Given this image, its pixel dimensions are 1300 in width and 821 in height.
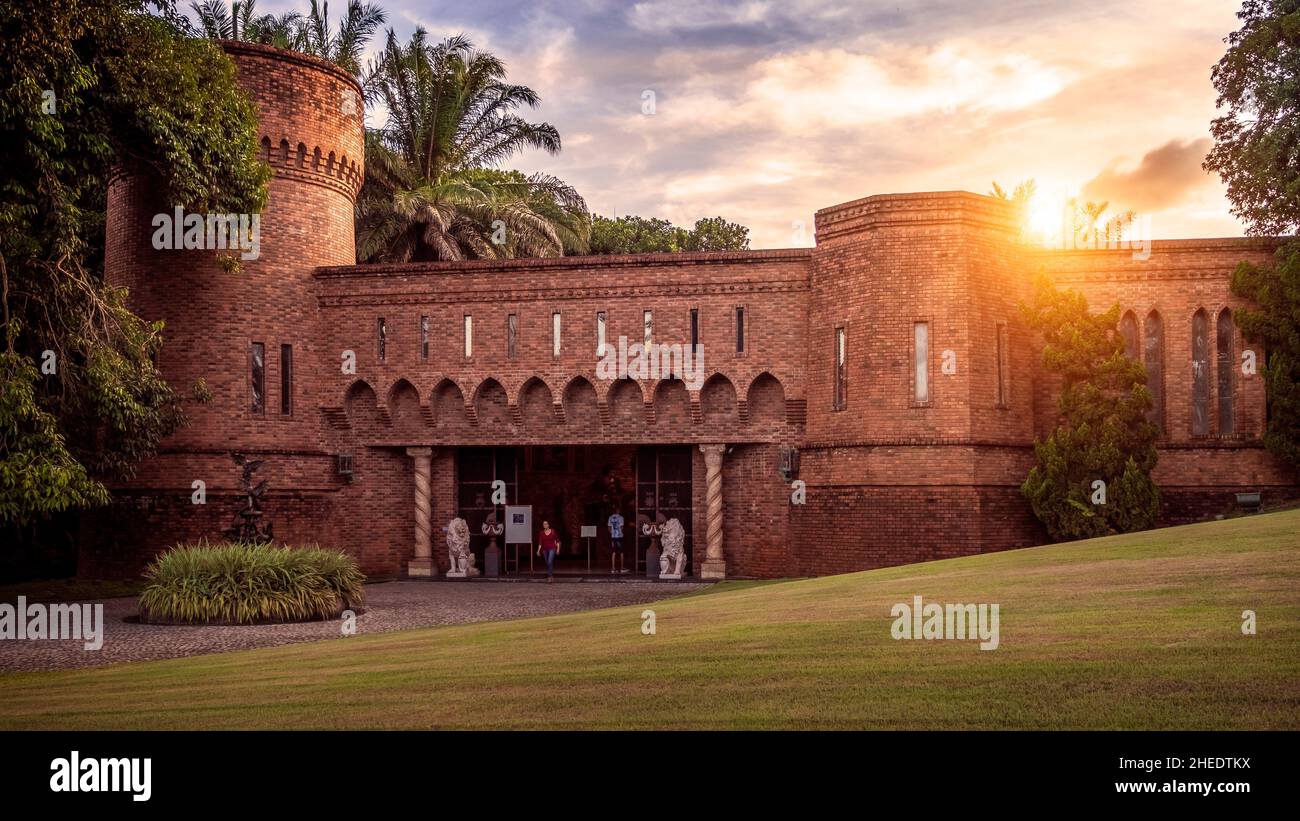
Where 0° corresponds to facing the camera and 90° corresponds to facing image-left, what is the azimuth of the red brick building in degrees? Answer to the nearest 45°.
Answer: approximately 0°

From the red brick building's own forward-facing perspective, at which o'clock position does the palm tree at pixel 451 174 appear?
The palm tree is roughly at 5 o'clock from the red brick building.

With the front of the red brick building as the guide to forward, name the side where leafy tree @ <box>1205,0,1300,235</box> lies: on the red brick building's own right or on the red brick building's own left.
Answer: on the red brick building's own left

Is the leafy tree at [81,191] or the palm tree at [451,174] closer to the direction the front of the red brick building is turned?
the leafy tree

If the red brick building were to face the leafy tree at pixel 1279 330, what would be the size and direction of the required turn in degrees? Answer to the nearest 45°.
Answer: approximately 90° to its left

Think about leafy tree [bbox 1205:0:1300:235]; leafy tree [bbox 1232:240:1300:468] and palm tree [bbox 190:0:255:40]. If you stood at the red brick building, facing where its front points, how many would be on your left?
2

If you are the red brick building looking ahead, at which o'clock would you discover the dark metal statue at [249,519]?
The dark metal statue is roughly at 2 o'clock from the red brick building.

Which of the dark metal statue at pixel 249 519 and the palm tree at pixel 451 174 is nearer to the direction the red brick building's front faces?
the dark metal statue
